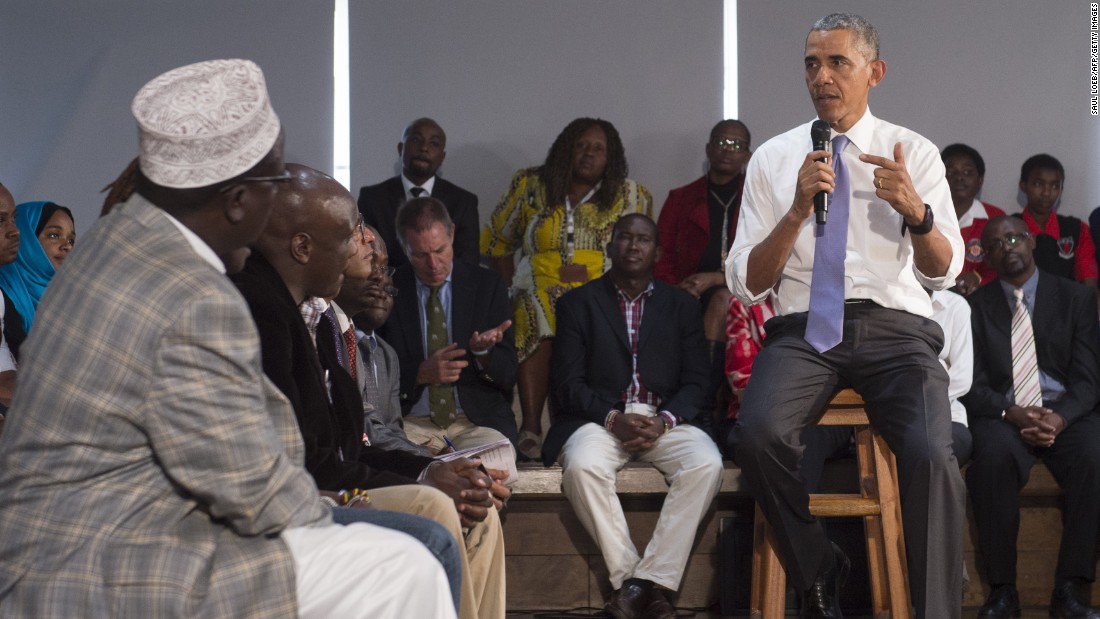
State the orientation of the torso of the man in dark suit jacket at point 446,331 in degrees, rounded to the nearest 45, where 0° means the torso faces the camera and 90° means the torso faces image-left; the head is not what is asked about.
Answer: approximately 0°

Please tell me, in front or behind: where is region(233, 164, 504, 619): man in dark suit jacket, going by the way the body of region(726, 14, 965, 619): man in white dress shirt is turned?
in front

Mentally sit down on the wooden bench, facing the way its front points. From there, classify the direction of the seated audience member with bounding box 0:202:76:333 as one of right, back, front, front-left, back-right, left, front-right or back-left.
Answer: right

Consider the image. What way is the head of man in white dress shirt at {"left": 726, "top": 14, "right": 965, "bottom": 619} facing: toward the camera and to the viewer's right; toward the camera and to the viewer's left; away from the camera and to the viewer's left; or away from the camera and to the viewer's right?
toward the camera and to the viewer's left

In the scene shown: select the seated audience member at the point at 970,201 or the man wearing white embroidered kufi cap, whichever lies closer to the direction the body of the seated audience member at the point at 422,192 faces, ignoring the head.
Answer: the man wearing white embroidered kufi cap

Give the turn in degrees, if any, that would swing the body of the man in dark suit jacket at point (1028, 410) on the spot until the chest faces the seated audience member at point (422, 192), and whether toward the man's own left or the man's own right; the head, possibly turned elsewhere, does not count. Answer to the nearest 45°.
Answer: approximately 90° to the man's own right

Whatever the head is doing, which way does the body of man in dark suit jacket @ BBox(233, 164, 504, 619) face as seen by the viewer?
to the viewer's right

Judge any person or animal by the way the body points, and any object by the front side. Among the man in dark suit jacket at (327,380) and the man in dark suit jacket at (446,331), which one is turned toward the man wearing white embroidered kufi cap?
the man in dark suit jacket at (446,331)

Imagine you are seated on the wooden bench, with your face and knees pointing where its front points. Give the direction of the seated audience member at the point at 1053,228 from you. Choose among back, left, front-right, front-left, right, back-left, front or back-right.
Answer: back-left

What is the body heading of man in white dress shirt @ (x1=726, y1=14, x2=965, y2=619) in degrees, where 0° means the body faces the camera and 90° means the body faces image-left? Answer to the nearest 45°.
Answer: approximately 0°

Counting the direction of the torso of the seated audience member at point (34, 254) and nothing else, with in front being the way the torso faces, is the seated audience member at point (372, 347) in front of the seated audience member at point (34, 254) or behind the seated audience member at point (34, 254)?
in front

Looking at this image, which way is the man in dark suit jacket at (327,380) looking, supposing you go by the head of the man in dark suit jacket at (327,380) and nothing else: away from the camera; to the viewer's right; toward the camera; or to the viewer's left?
to the viewer's right

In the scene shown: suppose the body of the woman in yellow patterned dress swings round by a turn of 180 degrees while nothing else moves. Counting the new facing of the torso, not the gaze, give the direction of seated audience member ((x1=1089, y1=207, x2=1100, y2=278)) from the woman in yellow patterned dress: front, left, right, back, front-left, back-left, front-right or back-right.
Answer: right
